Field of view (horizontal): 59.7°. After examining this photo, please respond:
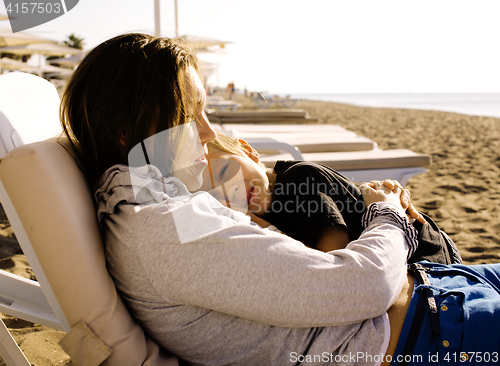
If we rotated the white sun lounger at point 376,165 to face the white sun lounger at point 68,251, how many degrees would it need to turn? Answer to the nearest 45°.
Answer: approximately 90° to its right

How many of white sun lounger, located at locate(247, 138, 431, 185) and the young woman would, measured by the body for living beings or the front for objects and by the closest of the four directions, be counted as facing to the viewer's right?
2

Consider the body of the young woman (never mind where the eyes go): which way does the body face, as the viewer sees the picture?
to the viewer's right

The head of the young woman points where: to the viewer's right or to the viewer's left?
to the viewer's right

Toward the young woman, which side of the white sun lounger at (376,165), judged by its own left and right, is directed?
right

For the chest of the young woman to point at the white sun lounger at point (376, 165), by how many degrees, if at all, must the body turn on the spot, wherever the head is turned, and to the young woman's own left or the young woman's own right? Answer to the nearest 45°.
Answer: approximately 90° to the young woman's own left

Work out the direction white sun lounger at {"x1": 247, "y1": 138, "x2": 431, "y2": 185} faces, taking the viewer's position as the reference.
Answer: facing to the right of the viewer
